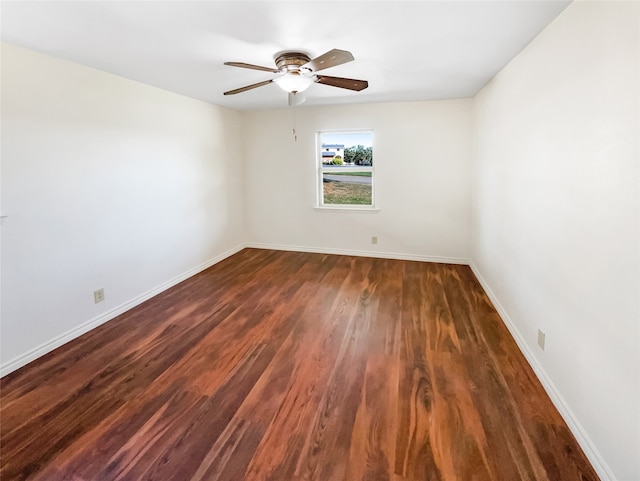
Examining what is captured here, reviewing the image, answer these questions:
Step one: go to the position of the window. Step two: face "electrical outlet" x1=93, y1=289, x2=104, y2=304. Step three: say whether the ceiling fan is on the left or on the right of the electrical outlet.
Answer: left

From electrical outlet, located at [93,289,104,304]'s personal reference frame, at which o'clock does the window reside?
The window is roughly at 10 o'clock from the electrical outlet.

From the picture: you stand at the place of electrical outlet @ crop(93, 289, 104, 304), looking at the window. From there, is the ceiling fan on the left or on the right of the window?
right

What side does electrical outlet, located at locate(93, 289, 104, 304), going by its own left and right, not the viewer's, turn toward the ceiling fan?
front

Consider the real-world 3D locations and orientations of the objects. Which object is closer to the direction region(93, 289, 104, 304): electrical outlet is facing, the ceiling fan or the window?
the ceiling fan

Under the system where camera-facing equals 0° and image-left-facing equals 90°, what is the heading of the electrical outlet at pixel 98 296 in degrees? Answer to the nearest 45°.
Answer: approximately 315°
